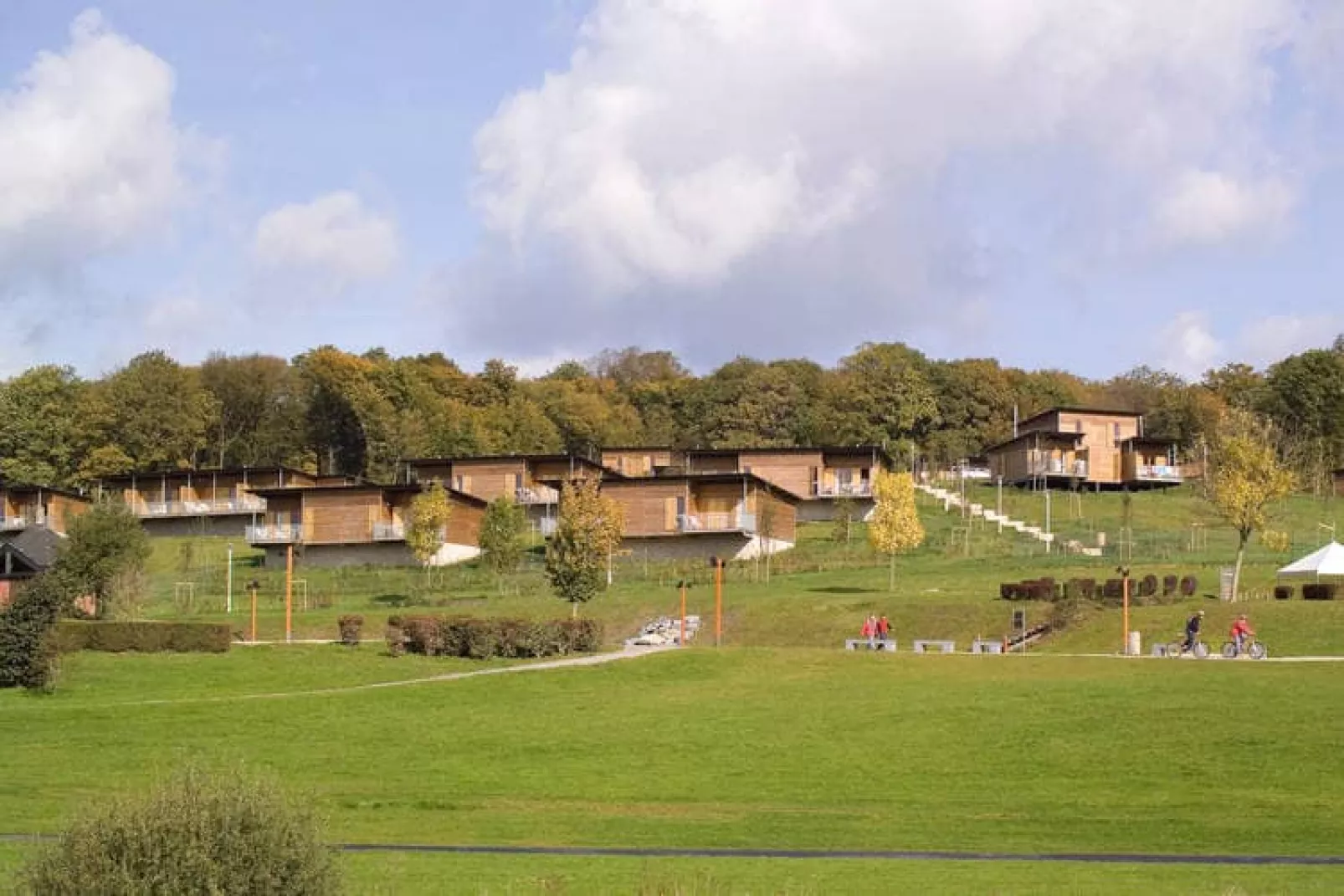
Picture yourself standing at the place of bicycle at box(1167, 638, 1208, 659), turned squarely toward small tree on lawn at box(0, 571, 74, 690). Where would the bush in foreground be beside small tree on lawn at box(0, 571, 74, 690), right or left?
left
